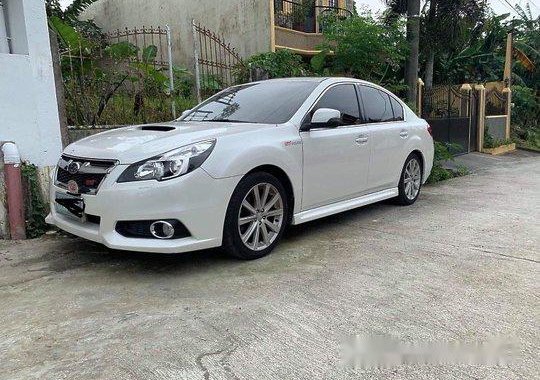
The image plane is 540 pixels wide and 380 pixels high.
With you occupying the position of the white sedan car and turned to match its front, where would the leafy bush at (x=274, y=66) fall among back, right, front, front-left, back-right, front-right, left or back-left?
back-right

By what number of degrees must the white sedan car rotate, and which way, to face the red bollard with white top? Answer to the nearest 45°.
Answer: approximately 45° to its right

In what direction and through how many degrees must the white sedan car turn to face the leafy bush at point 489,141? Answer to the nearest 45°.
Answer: approximately 180°

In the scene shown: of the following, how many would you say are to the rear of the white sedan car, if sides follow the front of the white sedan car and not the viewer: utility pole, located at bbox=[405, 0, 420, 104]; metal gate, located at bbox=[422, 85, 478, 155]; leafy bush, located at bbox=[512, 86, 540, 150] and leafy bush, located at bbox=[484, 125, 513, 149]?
4

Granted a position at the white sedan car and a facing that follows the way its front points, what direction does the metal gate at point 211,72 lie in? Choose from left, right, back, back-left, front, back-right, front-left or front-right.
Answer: back-right

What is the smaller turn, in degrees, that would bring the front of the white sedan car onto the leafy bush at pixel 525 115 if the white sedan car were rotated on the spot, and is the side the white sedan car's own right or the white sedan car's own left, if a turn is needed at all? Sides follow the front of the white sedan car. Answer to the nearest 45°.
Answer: approximately 180°

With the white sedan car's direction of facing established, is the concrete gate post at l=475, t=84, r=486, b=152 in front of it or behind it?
behind

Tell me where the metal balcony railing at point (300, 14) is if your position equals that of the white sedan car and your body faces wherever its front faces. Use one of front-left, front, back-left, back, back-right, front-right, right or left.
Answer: back-right

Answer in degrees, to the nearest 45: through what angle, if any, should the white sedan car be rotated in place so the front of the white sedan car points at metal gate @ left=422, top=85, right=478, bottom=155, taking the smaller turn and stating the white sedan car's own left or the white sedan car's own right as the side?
approximately 180°

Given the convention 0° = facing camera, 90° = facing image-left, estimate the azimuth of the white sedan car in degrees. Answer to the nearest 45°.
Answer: approximately 45°

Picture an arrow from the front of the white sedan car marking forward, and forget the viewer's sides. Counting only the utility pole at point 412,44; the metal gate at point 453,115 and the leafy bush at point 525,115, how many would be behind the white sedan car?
3

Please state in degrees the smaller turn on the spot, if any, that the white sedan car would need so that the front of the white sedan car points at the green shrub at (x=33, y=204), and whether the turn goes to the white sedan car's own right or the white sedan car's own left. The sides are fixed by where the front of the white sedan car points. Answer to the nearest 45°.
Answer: approximately 90° to the white sedan car's own right
